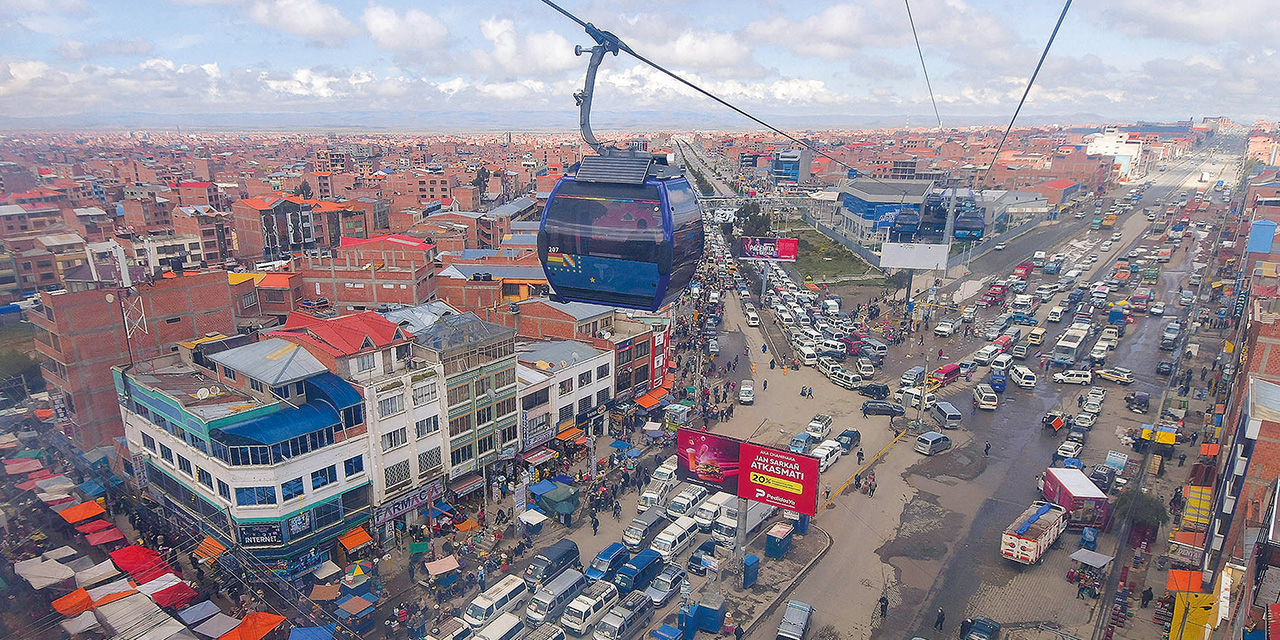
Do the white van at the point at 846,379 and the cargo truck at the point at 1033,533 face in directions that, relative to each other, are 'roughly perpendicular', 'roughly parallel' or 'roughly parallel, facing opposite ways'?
roughly perpendicular

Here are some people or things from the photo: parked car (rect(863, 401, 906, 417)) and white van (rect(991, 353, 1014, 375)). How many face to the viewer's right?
1

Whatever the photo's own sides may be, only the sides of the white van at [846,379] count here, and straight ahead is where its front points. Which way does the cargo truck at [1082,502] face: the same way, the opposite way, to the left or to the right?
the opposite way

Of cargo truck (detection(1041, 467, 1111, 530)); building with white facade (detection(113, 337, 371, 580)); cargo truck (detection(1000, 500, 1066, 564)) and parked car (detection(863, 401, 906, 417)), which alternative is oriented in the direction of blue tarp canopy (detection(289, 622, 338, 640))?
the building with white facade

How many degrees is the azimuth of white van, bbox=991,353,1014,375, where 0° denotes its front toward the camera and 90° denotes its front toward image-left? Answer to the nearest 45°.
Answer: approximately 45°

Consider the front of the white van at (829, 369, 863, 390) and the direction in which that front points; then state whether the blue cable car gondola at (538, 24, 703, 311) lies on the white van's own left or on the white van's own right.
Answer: on the white van's own right

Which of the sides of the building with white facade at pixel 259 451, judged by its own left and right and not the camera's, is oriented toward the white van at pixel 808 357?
left
